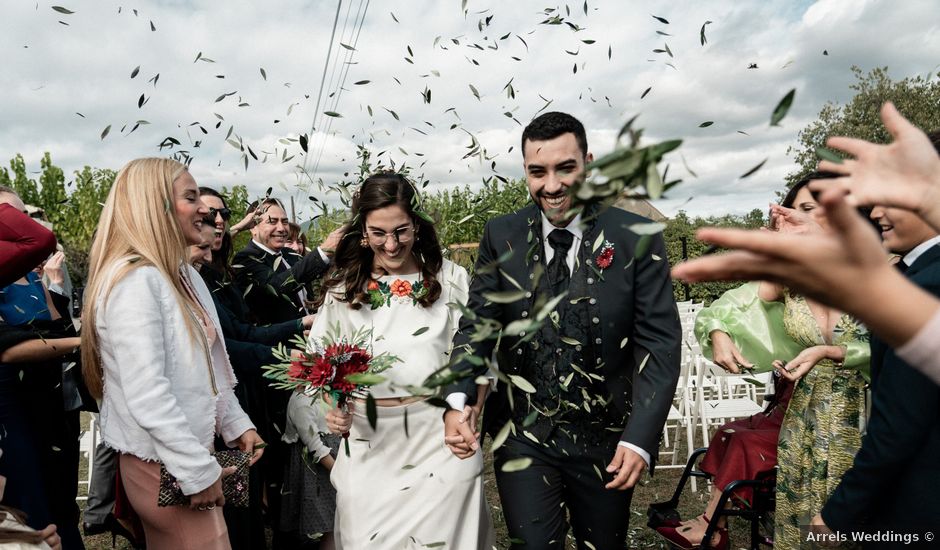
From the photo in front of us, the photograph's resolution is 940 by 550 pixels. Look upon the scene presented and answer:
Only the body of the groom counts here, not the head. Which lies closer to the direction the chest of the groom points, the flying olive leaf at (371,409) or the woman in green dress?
the flying olive leaf

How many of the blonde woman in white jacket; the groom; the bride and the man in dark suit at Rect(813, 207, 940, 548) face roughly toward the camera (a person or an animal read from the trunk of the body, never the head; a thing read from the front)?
2

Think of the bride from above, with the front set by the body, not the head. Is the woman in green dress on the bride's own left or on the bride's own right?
on the bride's own left

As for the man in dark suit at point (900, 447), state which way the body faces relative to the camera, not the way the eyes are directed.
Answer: to the viewer's left

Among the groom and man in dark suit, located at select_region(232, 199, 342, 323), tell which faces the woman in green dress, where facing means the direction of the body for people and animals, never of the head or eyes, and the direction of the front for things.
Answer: the man in dark suit

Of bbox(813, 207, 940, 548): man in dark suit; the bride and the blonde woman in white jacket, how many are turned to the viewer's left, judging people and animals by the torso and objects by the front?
1

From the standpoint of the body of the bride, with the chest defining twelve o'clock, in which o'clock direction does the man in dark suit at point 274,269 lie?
The man in dark suit is roughly at 5 o'clock from the bride.

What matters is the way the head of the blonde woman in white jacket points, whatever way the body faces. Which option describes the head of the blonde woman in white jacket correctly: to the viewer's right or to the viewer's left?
to the viewer's right

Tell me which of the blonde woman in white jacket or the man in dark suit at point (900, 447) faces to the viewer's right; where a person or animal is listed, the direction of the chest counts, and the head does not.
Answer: the blonde woman in white jacket

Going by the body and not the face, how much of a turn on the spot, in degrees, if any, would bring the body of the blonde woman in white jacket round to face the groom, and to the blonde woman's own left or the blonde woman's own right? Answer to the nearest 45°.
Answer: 0° — they already face them

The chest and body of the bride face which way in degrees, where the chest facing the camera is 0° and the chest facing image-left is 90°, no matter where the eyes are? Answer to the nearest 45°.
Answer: approximately 0°

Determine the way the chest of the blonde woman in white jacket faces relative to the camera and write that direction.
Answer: to the viewer's right

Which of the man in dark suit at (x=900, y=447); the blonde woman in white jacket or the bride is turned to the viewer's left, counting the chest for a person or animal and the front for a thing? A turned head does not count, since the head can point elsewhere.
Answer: the man in dark suit

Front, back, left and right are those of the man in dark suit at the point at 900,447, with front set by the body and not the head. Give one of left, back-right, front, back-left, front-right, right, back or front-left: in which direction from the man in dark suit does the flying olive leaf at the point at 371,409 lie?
front-left
